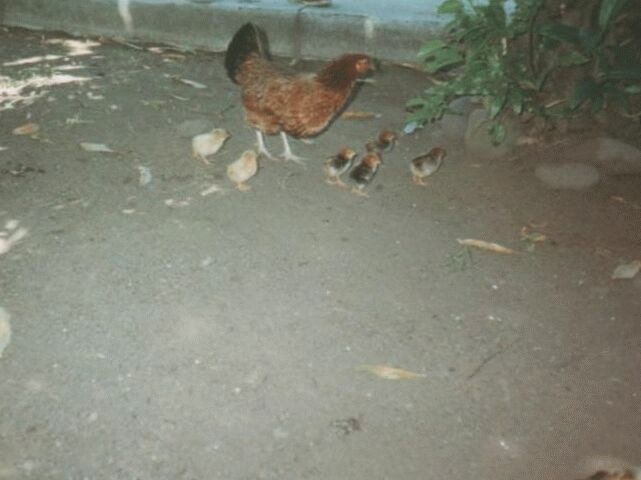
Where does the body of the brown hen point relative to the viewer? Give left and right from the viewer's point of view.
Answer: facing to the right of the viewer

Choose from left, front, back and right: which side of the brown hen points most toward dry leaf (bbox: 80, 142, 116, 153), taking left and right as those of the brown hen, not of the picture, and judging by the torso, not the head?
back
